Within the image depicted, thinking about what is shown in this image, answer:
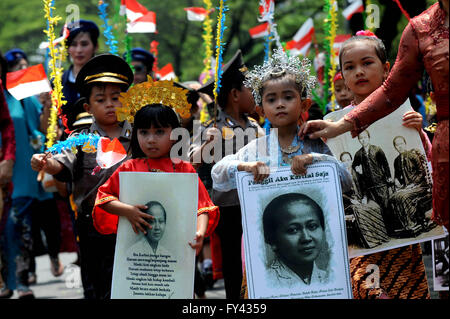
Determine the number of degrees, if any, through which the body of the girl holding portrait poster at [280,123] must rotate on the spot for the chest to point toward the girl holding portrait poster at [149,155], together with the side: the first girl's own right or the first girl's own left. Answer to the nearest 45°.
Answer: approximately 90° to the first girl's own right

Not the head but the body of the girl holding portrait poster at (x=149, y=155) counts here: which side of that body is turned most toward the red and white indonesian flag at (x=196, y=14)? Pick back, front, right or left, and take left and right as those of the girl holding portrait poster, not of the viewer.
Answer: back

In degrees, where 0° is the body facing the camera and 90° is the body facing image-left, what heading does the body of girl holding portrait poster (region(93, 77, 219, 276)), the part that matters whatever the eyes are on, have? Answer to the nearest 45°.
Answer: approximately 0°

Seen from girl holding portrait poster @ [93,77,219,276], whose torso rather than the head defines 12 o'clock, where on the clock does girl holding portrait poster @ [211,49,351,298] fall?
girl holding portrait poster @ [211,49,351,298] is roughly at 10 o'clock from girl holding portrait poster @ [93,77,219,276].

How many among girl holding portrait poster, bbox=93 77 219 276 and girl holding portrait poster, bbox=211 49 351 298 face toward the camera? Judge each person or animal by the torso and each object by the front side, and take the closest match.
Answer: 2

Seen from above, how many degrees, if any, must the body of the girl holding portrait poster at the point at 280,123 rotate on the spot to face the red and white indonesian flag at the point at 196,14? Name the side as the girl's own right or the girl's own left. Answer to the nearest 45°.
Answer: approximately 180°

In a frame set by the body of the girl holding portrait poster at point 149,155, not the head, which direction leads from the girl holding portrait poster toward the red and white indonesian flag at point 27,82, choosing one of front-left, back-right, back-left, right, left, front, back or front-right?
back-right

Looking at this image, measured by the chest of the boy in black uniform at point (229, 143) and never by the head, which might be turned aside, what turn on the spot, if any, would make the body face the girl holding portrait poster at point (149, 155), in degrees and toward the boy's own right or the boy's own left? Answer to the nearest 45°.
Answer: approximately 45° to the boy's own right
